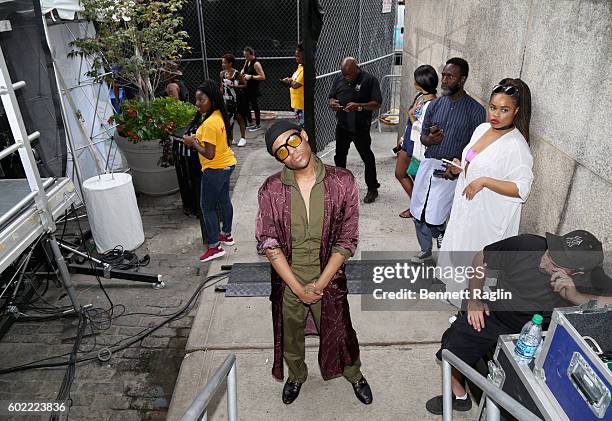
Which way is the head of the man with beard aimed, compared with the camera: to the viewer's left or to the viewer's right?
to the viewer's left

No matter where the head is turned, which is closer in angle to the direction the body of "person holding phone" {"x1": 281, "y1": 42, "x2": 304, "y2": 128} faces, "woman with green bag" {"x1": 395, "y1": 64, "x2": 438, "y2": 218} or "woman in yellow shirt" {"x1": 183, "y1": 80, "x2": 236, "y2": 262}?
the woman in yellow shirt

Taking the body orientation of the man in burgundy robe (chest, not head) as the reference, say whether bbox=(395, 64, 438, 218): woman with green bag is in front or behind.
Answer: behind

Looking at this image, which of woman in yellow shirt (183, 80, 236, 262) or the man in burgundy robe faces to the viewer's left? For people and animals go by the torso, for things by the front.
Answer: the woman in yellow shirt

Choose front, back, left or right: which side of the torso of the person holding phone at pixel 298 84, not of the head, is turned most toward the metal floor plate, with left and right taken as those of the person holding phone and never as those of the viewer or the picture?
left

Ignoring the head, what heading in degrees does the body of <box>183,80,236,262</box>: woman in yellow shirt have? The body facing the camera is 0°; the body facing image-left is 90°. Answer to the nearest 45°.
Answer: approximately 90°

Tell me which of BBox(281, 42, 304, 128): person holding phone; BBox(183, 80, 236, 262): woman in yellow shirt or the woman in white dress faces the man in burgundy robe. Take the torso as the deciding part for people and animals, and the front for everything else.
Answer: the woman in white dress

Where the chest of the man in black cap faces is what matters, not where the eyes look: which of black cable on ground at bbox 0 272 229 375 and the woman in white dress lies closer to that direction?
the black cable on ground

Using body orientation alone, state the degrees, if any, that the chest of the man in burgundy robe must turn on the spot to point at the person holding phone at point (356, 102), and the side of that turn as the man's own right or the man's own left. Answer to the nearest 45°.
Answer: approximately 180°

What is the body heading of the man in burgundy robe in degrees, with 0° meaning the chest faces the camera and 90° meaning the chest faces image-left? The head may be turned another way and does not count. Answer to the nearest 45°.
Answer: approximately 0°

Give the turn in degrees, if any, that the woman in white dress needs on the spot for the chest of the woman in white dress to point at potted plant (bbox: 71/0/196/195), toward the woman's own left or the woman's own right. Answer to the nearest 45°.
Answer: approximately 90° to the woman's own right
